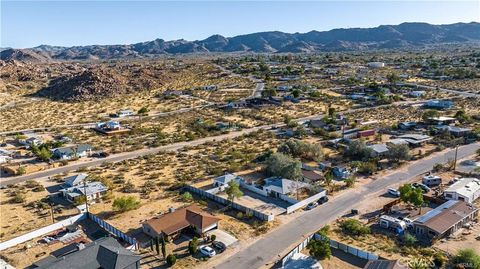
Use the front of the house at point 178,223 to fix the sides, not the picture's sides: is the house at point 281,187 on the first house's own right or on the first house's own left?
on the first house's own left

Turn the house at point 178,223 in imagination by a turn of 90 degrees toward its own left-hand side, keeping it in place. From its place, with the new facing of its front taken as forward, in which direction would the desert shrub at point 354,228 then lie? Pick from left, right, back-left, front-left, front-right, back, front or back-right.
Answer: front-right

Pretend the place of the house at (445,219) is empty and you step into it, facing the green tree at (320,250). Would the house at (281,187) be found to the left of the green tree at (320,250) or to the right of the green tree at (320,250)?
right

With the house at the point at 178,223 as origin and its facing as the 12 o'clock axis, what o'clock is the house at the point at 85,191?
the house at the point at 85,191 is roughly at 6 o'clock from the house at the point at 178,223.

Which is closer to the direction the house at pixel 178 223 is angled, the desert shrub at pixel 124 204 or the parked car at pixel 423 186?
the parked car

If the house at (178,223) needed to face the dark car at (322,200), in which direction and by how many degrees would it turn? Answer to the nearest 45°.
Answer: approximately 45° to its left

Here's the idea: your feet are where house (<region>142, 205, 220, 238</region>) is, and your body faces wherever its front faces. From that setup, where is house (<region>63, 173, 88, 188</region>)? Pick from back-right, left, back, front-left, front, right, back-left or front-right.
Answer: back

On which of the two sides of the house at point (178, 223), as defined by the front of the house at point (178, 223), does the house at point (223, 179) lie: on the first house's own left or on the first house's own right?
on the first house's own left

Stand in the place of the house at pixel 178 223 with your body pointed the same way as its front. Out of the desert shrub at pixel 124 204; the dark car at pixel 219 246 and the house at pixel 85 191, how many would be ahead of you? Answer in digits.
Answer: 1

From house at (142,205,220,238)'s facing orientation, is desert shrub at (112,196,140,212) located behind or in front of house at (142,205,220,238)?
behind

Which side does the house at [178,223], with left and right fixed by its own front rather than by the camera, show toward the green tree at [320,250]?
front

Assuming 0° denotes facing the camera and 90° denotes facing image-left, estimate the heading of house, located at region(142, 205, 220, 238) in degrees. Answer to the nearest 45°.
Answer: approximately 315°

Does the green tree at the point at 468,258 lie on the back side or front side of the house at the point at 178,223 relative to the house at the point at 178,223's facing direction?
on the front side

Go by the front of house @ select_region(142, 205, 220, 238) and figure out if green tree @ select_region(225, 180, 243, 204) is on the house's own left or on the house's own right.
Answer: on the house's own left
